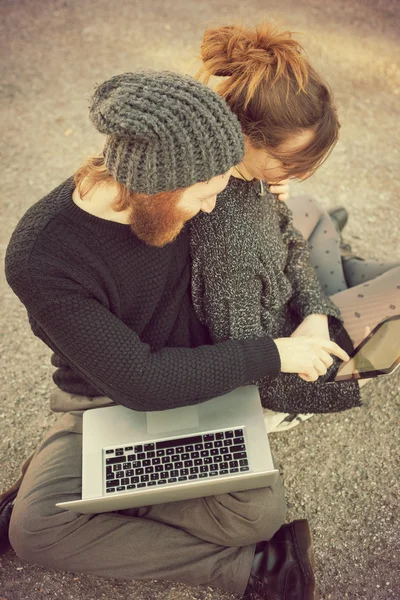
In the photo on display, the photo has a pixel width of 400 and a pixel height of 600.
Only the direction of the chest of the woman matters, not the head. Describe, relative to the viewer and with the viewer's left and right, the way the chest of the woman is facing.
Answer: facing the viewer and to the right of the viewer

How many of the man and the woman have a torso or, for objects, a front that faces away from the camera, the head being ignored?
0

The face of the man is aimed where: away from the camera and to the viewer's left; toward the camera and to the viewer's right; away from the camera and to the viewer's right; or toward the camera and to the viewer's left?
toward the camera and to the viewer's right
